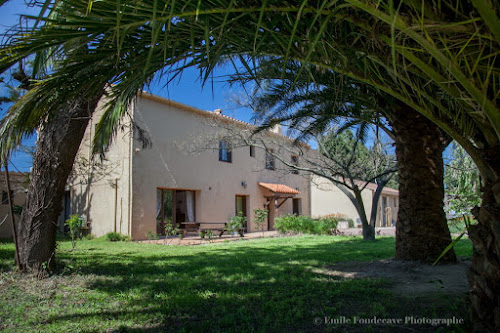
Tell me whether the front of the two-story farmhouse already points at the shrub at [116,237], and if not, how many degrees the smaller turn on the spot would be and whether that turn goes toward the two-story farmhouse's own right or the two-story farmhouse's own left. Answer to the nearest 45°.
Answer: approximately 90° to the two-story farmhouse's own right

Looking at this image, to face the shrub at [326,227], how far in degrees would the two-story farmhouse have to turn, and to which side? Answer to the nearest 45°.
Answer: approximately 45° to its left

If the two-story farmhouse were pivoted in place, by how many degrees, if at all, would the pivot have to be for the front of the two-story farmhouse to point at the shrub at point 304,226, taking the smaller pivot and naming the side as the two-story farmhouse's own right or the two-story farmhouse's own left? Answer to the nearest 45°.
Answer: approximately 45° to the two-story farmhouse's own left
